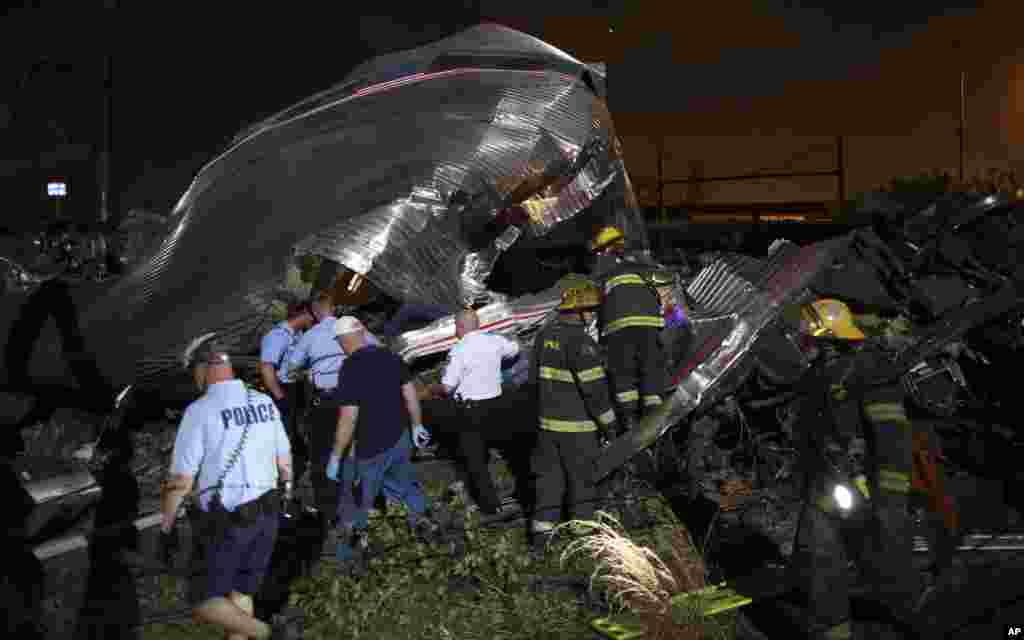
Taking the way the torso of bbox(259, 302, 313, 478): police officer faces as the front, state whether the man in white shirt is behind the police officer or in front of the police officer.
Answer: in front

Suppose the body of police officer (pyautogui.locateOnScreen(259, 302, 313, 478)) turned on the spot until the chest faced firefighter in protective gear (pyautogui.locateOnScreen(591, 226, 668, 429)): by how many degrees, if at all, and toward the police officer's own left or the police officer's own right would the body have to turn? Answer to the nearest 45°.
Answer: approximately 45° to the police officer's own right

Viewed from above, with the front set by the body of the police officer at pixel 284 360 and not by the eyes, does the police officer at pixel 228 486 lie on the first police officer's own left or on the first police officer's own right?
on the first police officer's own right

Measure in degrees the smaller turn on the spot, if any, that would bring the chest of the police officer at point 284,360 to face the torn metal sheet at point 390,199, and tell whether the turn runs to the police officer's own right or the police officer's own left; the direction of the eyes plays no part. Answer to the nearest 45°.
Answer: approximately 45° to the police officer's own left

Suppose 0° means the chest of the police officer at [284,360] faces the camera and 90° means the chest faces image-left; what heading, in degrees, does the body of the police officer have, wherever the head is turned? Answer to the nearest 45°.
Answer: approximately 270°

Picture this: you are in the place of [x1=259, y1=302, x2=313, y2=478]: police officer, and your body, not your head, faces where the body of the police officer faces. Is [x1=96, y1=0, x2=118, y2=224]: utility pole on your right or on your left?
on your left

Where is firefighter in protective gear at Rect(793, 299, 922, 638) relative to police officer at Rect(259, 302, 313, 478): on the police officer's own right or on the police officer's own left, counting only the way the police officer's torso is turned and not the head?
on the police officer's own right

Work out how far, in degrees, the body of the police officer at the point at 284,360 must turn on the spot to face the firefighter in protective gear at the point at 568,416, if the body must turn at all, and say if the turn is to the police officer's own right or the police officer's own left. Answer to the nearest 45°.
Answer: approximately 45° to the police officer's own right
